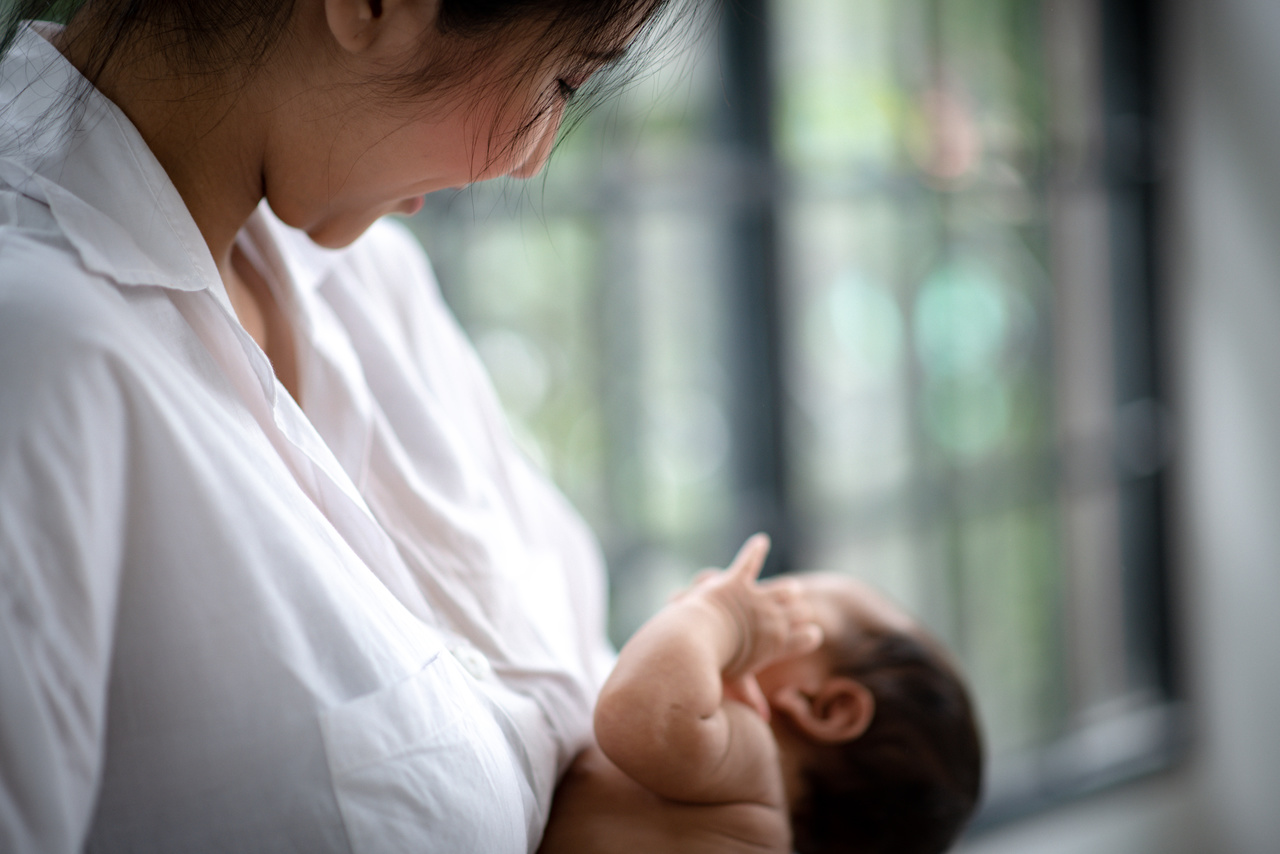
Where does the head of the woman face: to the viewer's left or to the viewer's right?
to the viewer's right
